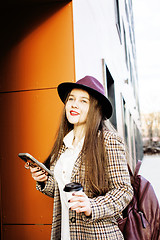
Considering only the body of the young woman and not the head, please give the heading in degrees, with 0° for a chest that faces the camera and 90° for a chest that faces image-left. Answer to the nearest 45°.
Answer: approximately 45°
